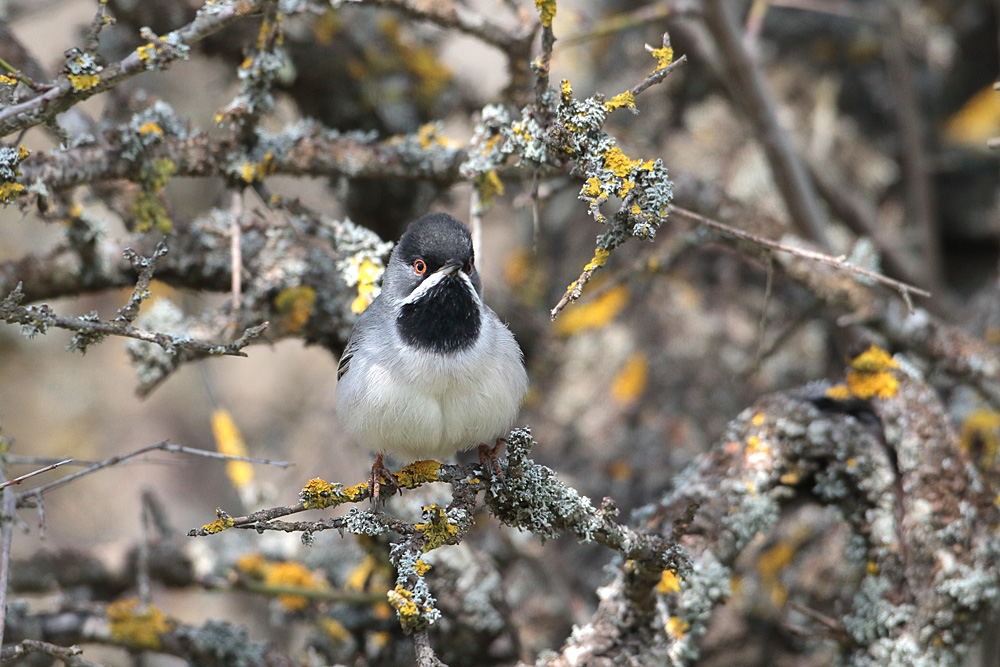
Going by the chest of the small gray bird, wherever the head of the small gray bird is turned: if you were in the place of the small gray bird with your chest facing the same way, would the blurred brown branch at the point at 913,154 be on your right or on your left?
on your left

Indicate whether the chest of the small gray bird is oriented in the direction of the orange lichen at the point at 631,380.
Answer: no

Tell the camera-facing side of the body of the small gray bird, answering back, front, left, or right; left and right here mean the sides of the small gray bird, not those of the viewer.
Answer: front

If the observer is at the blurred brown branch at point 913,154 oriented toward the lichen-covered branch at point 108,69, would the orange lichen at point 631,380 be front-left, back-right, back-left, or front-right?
front-right

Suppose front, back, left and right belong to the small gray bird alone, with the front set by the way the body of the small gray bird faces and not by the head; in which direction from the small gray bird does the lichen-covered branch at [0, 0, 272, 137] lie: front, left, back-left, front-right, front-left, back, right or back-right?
back-right

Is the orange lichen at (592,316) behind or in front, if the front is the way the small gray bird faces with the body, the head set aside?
behind
